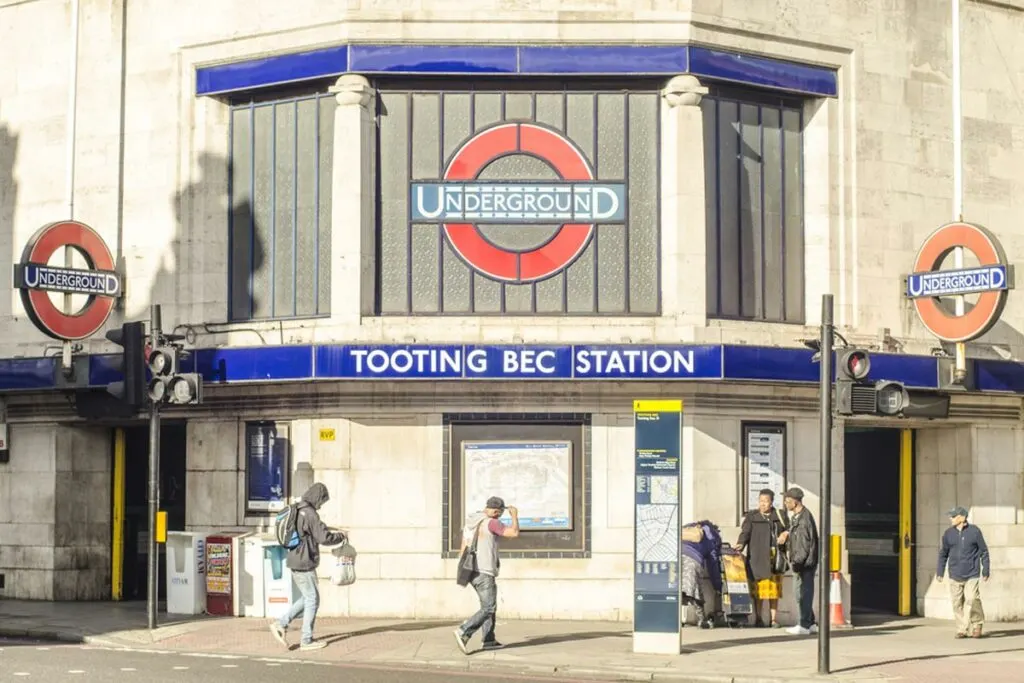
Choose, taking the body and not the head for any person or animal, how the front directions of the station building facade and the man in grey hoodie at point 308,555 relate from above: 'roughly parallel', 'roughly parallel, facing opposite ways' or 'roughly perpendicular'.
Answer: roughly perpendicular

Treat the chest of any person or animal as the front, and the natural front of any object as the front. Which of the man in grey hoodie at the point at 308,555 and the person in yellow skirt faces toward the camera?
the person in yellow skirt

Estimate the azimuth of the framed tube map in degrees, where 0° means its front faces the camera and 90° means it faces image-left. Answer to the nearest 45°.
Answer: approximately 0°

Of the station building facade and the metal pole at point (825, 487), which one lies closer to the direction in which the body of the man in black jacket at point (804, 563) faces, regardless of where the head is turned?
the station building facade

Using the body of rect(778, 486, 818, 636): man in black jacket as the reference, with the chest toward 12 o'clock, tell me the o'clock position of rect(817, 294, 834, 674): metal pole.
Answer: The metal pole is roughly at 9 o'clock from the man in black jacket.

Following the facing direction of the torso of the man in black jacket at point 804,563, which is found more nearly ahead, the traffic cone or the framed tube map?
the framed tube map

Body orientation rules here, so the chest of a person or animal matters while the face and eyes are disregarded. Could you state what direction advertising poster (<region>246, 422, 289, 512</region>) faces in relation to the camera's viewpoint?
facing the viewer

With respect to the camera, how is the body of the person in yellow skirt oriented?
toward the camera

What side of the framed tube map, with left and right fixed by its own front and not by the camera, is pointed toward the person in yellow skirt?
left

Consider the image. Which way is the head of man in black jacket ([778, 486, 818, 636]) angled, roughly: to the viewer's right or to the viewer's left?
to the viewer's left

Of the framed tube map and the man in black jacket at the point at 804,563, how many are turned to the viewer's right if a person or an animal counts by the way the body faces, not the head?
0

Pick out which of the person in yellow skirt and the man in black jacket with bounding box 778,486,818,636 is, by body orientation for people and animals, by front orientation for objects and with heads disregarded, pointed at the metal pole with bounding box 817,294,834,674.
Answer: the person in yellow skirt

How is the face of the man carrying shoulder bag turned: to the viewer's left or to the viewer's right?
to the viewer's right

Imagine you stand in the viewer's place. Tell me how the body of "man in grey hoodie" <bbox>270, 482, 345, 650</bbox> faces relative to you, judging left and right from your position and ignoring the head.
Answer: facing to the right of the viewer
